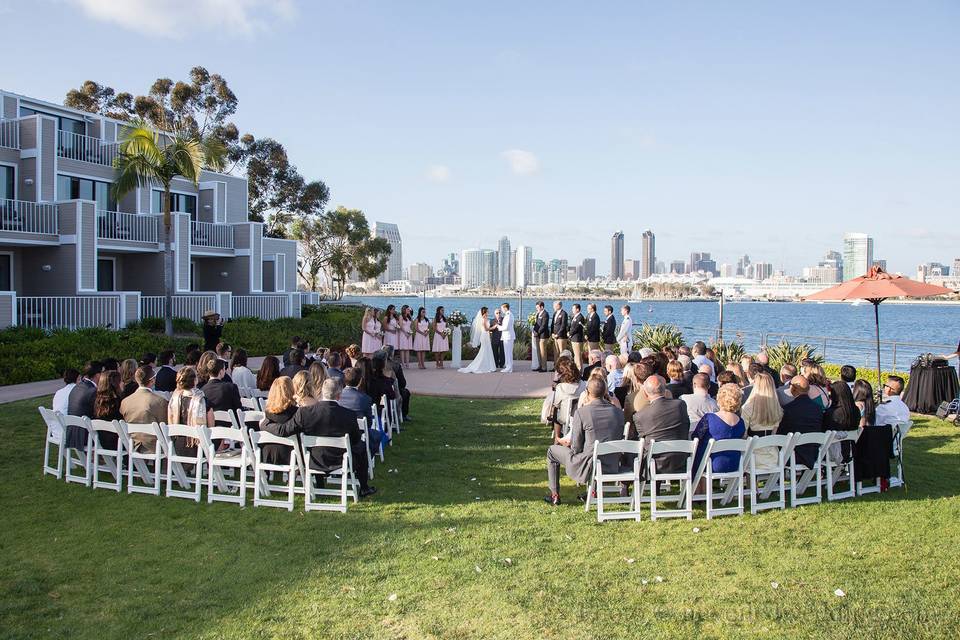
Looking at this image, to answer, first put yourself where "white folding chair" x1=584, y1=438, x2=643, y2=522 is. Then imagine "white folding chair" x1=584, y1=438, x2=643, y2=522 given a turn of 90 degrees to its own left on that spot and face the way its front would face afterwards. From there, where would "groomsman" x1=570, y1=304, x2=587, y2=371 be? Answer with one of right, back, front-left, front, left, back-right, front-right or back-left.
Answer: right

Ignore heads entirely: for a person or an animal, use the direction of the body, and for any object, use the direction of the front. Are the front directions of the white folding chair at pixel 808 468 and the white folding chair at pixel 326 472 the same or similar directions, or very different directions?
same or similar directions

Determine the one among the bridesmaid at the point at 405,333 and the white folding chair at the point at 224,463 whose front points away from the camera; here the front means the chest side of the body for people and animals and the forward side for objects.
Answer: the white folding chair

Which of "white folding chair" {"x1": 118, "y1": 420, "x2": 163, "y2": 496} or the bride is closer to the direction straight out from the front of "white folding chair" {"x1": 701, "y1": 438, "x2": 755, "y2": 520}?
the bride

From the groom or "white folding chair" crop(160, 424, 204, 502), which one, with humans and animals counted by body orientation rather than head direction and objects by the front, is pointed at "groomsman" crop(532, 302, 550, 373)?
the white folding chair

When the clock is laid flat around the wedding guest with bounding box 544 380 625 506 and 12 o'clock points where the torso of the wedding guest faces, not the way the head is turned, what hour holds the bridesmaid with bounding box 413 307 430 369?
The bridesmaid is roughly at 1 o'clock from the wedding guest.

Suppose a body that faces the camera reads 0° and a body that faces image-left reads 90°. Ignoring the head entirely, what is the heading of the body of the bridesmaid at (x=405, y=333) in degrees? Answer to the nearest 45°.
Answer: approximately 315°

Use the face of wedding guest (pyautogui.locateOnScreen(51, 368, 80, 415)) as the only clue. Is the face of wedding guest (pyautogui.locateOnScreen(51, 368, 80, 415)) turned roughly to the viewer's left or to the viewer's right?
to the viewer's right

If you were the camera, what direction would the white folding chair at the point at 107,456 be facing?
facing away from the viewer and to the right of the viewer

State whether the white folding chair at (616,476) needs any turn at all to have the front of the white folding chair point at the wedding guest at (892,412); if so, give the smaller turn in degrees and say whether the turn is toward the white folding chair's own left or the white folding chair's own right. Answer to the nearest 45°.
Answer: approximately 45° to the white folding chair's own right

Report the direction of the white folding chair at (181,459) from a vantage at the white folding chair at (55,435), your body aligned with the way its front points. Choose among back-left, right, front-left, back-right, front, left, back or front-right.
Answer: right

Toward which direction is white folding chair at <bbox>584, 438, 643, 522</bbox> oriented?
away from the camera

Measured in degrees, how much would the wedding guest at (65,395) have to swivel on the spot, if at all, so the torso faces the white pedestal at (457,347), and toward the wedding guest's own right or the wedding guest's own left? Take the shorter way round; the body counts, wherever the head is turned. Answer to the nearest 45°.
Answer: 0° — they already face it

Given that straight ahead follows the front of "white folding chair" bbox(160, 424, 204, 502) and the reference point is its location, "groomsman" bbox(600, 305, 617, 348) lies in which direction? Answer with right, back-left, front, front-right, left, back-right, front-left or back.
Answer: front

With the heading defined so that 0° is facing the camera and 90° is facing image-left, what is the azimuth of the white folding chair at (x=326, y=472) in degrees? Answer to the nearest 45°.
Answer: approximately 180°

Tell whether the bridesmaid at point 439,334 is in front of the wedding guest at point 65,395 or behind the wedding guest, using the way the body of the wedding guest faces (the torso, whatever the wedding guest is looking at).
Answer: in front

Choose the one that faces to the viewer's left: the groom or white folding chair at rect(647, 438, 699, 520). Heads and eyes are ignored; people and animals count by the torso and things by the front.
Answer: the groom
